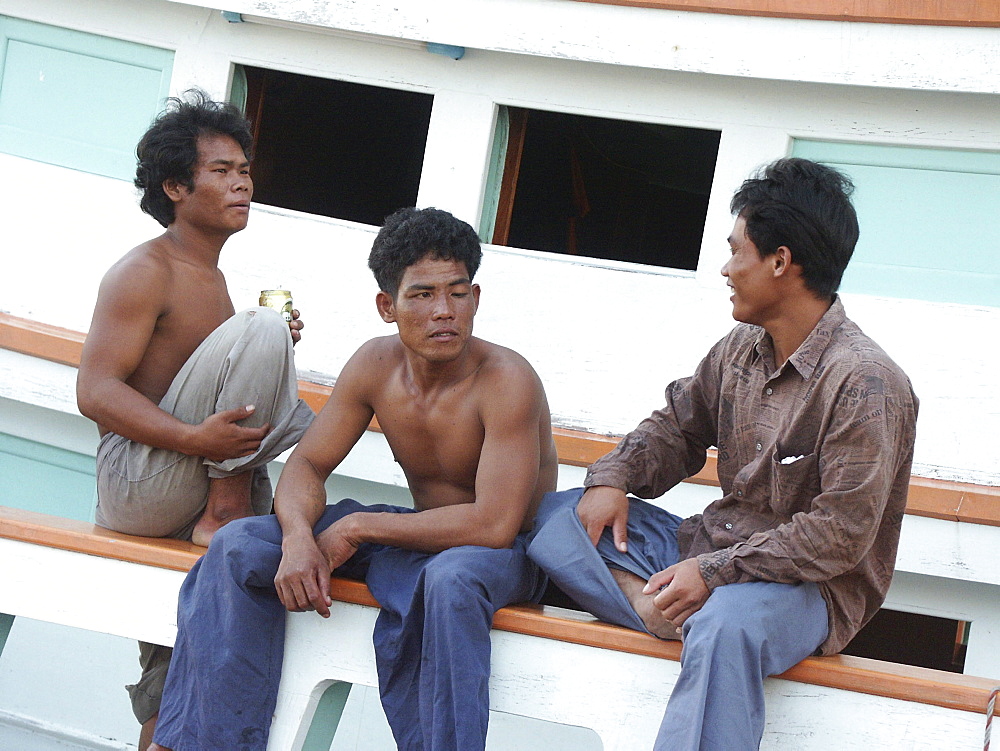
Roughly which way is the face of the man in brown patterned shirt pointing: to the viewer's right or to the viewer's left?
to the viewer's left

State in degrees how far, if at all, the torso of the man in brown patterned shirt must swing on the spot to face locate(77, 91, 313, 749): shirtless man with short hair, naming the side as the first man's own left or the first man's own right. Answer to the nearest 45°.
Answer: approximately 45° to the first man's own right

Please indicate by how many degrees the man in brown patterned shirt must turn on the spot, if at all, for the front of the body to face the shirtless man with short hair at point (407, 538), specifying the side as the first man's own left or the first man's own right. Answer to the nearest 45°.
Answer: approximately 45° to the first man's own right

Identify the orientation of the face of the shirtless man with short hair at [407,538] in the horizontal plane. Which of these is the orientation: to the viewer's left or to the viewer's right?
to the viewer's right

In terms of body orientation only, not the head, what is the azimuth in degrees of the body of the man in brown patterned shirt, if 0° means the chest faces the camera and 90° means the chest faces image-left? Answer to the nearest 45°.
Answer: approximately 45°
